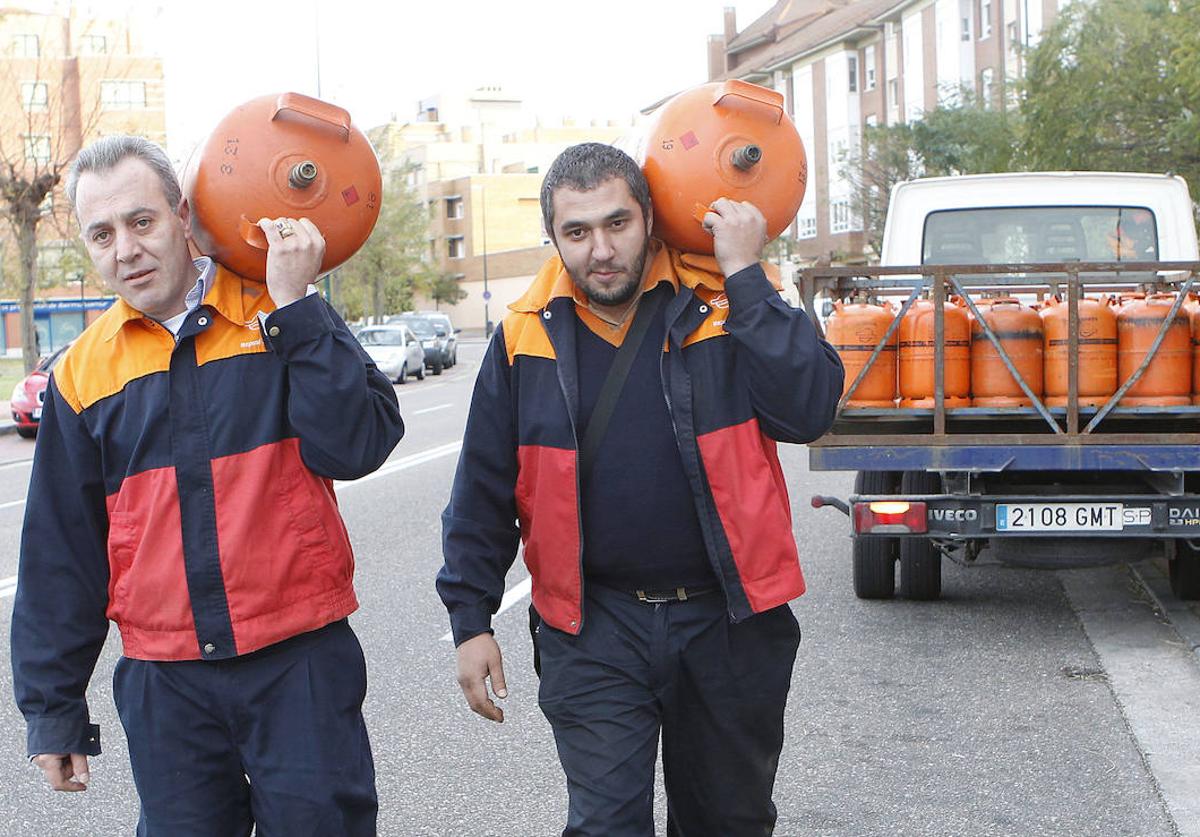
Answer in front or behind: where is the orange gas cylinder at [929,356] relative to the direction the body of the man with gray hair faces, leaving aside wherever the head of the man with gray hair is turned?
behind

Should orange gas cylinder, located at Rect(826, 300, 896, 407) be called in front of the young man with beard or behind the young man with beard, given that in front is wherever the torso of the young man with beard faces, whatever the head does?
behind

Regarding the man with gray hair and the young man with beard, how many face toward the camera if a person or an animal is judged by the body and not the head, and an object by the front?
2

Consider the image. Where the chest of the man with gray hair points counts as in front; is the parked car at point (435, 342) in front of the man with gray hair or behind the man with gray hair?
behind

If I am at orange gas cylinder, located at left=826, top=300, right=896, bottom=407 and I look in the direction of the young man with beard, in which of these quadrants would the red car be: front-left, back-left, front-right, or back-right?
back-right

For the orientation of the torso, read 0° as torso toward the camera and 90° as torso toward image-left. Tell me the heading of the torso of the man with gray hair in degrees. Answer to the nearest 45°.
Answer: approximately 0°

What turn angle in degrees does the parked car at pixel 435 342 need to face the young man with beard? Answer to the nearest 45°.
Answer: approximately 45° to its right
